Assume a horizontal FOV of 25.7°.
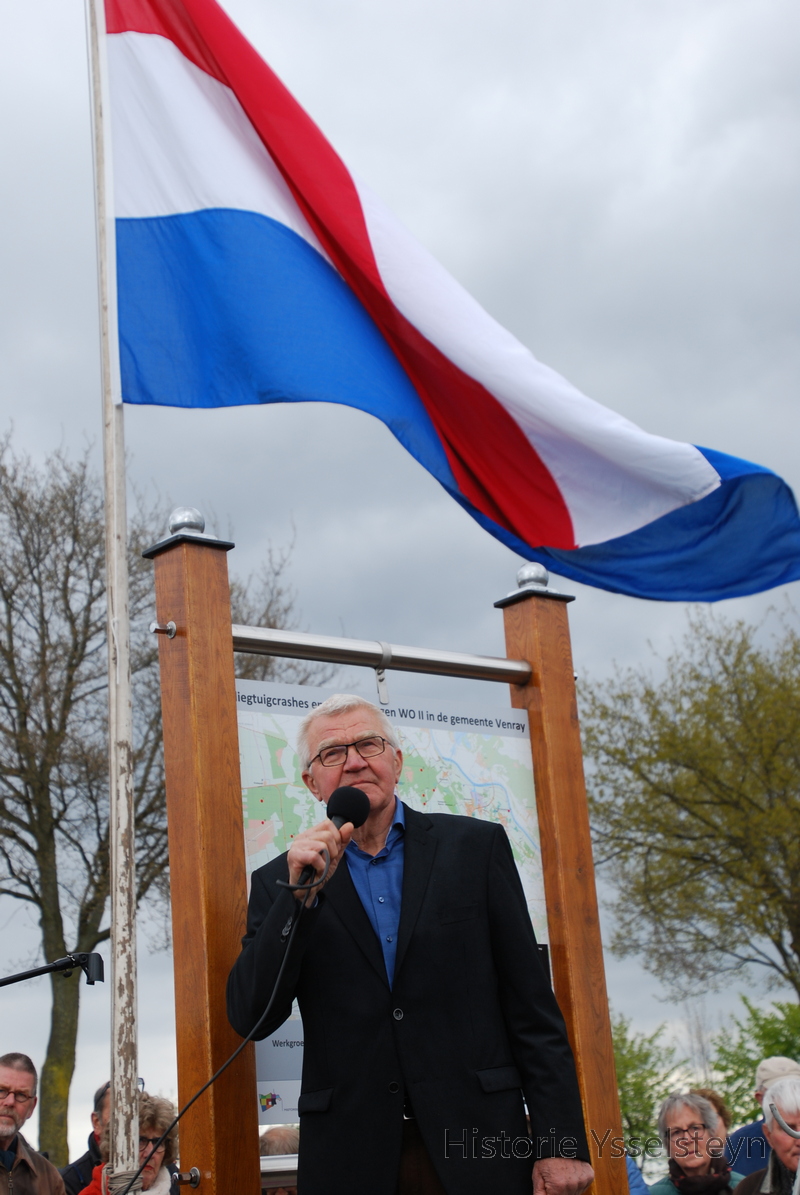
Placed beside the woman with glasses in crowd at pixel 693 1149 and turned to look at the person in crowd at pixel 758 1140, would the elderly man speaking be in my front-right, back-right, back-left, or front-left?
back-right

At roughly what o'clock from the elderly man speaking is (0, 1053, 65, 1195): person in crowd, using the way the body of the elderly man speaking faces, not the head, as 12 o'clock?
The person in crowd is roughly at 5 o'clock from the elderly man speaking.

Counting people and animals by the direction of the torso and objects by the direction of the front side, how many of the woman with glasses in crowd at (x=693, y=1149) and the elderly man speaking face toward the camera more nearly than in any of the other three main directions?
2

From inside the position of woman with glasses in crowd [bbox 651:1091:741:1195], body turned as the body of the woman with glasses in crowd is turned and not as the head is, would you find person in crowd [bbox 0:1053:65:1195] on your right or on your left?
on your right

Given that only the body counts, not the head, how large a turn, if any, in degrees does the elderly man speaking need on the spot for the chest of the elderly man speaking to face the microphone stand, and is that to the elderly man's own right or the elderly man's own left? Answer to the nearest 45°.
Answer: approximately 45° to the elderly man's own right
